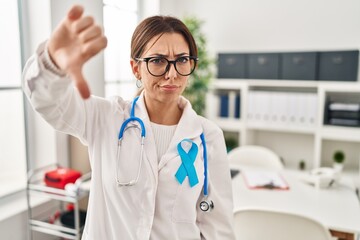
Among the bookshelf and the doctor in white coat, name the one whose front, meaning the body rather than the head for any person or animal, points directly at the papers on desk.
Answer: the bookshelf

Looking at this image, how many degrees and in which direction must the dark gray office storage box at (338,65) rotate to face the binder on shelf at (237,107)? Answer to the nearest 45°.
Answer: approximately 90° to its right

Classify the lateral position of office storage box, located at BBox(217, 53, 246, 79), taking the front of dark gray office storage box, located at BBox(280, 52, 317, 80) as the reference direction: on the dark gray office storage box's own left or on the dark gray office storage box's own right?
on the dark gray office storage box's own right

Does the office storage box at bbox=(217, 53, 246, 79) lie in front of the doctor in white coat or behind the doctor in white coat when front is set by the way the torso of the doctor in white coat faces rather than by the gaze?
behind

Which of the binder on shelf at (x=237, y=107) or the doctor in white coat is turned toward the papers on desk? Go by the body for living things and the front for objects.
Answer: the binder on shelf

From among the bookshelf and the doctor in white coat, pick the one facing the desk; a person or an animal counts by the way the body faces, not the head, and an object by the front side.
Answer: the bookshelf

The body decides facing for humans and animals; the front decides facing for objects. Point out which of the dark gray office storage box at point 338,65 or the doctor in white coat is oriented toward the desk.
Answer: the dark gray office storage box

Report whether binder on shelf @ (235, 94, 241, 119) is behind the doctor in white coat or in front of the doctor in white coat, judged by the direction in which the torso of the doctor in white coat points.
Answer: behind

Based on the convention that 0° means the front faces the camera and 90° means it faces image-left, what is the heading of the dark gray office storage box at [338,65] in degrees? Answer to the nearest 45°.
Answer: approximately 0°

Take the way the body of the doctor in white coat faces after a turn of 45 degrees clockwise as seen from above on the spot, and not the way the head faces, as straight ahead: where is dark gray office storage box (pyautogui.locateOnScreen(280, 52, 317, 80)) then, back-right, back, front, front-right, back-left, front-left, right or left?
back
